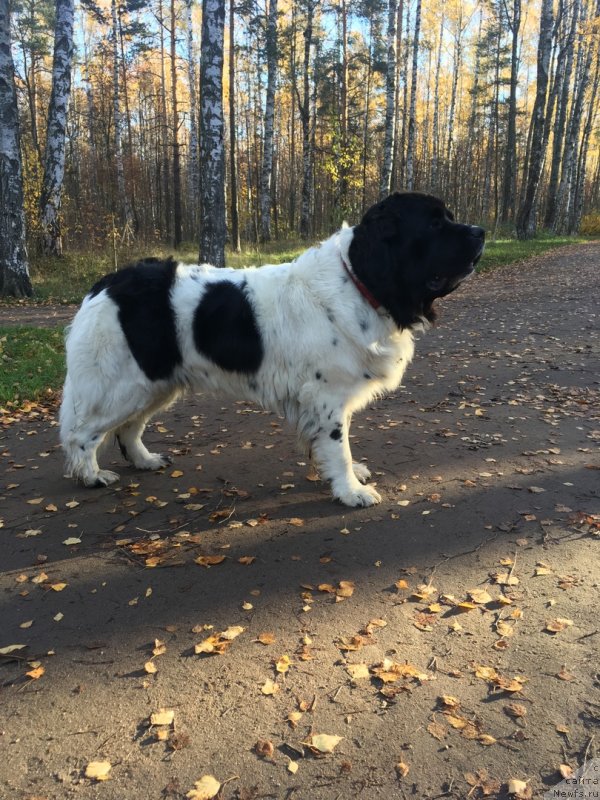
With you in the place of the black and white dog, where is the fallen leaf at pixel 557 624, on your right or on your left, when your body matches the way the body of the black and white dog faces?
on your right

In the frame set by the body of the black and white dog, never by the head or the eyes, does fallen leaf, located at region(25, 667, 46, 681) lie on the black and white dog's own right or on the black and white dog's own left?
on the black and white dog's own right

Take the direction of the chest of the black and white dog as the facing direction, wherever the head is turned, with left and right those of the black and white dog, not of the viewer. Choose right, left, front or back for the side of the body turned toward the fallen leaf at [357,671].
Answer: right

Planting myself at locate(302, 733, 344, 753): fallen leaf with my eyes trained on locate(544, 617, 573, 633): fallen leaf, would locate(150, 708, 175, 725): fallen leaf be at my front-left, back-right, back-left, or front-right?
back-left

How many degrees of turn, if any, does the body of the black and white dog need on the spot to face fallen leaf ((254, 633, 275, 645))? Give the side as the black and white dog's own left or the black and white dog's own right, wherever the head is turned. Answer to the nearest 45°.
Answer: approximately 90° to the black and white dog's own right

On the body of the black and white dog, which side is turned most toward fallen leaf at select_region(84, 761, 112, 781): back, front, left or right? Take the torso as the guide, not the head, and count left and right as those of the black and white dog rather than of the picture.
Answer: right

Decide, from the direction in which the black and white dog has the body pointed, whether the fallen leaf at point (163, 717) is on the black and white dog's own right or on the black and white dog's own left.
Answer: on the black and white dog's own right

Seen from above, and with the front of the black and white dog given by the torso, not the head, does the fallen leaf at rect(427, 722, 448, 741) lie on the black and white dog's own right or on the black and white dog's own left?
on the black and white dog's own right

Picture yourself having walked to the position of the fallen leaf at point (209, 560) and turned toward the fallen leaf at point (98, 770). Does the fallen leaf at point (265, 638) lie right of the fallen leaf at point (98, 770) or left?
left

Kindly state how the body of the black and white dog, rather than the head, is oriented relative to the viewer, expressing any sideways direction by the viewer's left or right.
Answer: facing to the right of the viewer

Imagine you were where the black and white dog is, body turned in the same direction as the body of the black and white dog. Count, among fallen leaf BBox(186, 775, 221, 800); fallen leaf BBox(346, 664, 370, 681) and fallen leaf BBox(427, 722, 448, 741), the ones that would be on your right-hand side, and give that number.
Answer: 3
